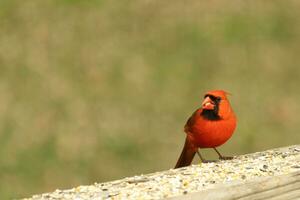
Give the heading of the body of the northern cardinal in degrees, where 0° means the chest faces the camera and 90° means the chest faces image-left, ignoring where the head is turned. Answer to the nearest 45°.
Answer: approximately 315°
